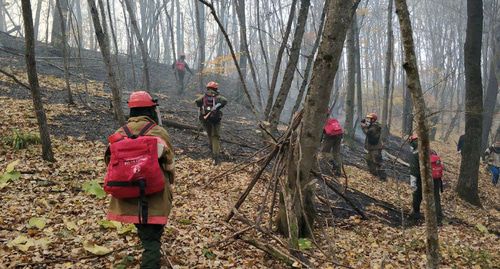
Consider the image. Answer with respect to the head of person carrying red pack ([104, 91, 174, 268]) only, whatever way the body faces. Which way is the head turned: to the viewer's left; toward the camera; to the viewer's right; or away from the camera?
away from the camera

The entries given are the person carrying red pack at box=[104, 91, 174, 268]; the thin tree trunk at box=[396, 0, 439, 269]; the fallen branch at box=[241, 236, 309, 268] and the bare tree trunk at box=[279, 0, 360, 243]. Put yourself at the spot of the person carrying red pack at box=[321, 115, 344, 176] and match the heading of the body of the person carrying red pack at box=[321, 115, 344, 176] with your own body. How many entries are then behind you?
4

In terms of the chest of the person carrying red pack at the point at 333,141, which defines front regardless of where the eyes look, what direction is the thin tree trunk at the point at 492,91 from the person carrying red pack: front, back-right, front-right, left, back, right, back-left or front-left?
front-right

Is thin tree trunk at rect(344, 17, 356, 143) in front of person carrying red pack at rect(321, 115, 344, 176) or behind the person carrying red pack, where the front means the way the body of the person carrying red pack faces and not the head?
in front

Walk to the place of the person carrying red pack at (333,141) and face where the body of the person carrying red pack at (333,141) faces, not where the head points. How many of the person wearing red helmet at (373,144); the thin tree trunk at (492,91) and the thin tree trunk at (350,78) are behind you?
0

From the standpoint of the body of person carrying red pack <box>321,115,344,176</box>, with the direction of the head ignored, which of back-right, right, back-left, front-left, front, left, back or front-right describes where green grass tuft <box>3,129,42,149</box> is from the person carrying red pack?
back-left

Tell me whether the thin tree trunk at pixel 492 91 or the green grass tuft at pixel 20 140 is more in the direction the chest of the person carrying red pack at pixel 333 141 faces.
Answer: the thin tree trunk

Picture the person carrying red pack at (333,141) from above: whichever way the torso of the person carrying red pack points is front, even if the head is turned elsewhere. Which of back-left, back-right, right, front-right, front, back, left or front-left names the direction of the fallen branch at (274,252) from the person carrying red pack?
back

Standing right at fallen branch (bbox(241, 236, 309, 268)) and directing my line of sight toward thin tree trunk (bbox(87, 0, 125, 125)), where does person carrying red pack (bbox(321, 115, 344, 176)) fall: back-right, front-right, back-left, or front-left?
front-right

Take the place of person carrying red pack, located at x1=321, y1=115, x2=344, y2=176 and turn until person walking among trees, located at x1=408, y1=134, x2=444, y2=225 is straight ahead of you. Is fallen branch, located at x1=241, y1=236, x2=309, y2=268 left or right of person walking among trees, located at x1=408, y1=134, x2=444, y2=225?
right

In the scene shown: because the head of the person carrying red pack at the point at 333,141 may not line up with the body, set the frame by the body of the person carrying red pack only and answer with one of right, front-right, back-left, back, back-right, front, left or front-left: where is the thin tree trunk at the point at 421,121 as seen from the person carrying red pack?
back

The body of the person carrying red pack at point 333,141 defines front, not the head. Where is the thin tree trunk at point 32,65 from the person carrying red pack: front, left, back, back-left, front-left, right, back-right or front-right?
back-left

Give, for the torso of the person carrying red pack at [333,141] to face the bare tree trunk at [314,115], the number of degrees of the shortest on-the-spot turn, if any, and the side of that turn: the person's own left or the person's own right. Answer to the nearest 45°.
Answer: approximately 180°

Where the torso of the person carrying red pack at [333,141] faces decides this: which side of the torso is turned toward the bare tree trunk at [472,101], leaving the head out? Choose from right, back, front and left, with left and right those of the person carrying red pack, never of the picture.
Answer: right

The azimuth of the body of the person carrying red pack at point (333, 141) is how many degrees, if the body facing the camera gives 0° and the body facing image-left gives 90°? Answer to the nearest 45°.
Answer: approximately 180°
